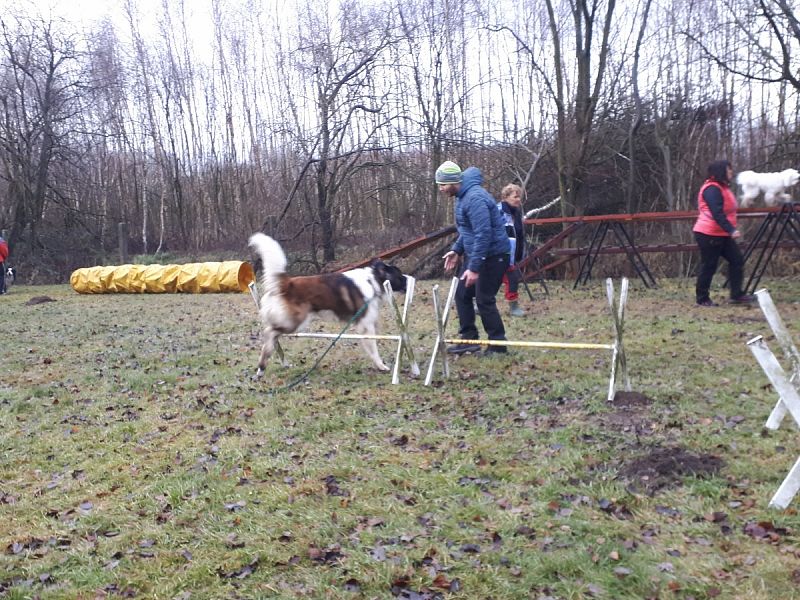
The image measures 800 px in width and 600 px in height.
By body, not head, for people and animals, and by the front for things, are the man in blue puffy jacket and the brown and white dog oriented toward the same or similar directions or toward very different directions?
very different directions

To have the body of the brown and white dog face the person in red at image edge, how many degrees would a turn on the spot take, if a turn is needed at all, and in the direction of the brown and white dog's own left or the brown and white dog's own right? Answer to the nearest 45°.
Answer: approximately 135° to the brown and white dog's own left

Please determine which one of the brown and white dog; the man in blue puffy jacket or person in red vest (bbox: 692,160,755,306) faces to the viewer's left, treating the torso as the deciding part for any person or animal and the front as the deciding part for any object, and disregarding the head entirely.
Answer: the man in blue puffy jacket

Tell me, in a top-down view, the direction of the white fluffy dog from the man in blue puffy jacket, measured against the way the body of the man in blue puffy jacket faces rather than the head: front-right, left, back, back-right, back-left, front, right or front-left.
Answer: back-right

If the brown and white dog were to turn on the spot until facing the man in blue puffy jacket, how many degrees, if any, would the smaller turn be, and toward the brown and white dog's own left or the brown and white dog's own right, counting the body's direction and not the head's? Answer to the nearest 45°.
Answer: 0° — it already faces them

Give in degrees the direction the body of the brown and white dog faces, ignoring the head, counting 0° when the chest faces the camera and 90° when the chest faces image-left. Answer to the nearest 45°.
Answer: approximately 270°

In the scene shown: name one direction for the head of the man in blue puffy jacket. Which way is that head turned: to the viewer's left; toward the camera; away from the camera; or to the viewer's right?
to the viewer's left

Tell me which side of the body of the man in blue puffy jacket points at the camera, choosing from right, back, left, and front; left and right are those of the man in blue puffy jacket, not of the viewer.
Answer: left

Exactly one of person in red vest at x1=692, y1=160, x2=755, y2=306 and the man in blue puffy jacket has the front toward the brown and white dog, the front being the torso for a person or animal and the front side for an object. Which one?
the man in blue puffy jacket
